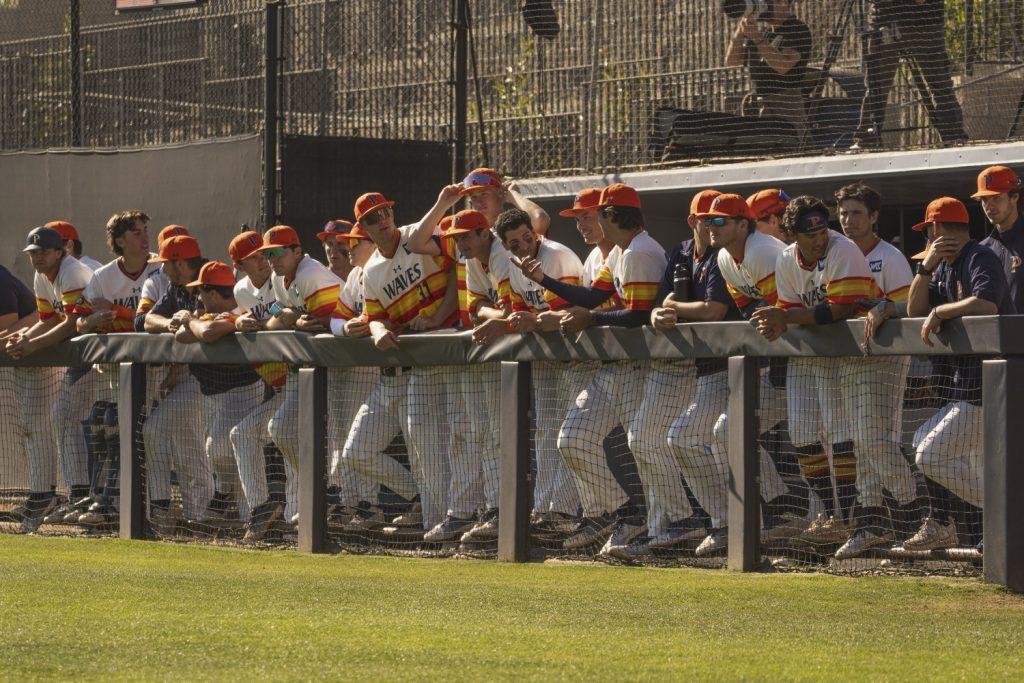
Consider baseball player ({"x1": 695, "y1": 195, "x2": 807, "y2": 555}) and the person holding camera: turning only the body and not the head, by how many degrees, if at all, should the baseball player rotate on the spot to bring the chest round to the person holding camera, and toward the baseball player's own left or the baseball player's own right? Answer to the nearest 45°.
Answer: approximately 135° to the baseball player's own right

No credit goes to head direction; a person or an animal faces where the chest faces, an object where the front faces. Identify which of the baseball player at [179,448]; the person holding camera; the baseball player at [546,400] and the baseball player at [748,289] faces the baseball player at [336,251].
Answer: the person holding camera

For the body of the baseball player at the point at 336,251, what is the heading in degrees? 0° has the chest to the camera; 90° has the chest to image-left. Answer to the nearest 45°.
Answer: approximately 45°

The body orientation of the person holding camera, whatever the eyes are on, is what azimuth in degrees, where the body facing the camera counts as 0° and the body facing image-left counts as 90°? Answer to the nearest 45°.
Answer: approximately 45°

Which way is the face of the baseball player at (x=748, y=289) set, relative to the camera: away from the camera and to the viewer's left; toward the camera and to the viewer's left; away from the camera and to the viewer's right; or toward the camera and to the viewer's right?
toward the camera and to the viewer's left

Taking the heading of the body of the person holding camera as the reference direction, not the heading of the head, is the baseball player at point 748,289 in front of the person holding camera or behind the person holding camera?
in front

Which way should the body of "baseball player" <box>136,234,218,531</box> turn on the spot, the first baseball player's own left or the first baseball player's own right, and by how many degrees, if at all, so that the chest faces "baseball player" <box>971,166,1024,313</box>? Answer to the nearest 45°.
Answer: approximately 90° to the first baseball player's own left

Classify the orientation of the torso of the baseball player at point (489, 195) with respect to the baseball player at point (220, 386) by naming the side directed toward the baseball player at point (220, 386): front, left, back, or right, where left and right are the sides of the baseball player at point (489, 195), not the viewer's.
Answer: right

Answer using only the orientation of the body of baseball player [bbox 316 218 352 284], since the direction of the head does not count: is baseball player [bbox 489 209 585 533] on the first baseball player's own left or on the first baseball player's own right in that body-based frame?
on the first baseball player's own left

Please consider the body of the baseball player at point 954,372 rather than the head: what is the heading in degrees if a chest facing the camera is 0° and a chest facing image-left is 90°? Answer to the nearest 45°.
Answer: approximately 45°
